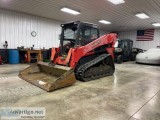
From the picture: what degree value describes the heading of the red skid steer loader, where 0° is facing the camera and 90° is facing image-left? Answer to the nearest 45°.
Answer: approximately 45°

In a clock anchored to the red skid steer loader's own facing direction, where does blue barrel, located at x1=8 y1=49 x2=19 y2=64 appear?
The blue barrel is roughly at 3 o'clock from the red skid steer loader.
